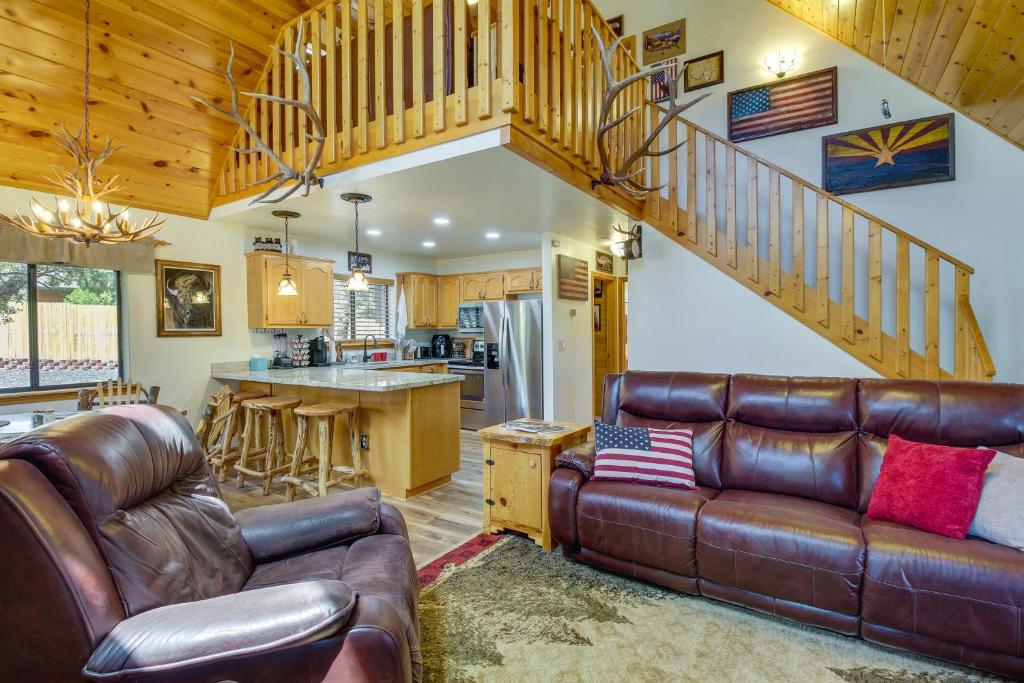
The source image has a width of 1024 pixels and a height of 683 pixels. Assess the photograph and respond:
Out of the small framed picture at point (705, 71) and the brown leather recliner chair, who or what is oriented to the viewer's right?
the brown leather recliner chair

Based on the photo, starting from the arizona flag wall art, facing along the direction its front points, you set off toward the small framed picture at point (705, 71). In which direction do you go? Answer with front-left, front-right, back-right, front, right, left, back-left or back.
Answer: front-right

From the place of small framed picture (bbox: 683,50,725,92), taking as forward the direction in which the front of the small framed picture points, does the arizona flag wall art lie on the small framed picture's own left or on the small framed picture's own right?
on the small framed picture's own left

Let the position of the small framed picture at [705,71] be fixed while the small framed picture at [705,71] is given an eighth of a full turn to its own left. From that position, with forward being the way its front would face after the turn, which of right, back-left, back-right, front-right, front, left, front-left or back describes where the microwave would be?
right

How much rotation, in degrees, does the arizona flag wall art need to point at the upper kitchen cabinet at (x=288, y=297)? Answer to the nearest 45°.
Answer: approximately 90° to its right

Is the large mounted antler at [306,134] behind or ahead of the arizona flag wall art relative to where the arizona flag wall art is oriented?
ahead

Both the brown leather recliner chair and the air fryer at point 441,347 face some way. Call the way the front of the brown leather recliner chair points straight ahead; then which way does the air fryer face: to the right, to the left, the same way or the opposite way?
to the right

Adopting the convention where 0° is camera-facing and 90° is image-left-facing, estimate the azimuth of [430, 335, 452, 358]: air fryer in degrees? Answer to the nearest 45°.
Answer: approximately 0°

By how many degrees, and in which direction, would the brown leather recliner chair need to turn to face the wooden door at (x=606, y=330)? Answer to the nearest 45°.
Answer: approximately 45° to its left

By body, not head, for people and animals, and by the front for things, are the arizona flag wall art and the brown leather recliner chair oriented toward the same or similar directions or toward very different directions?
very different directions

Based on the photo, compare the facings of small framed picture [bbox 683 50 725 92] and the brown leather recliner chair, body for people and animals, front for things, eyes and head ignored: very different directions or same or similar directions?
very different directions

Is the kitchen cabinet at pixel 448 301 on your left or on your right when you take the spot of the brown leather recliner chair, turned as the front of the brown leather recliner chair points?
on your left

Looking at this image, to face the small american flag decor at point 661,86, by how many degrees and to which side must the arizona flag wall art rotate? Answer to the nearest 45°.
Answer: approximately 45° to its right

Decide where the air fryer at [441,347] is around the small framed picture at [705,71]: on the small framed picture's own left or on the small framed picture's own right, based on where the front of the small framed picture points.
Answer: on the small framed picture's own right

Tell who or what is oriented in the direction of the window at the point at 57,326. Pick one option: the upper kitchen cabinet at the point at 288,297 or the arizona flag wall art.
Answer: the arizona flag wall art
